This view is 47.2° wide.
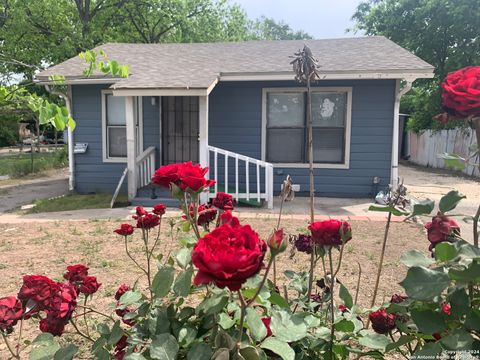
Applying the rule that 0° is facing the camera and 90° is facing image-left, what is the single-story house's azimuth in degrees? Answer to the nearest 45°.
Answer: approximately 0°

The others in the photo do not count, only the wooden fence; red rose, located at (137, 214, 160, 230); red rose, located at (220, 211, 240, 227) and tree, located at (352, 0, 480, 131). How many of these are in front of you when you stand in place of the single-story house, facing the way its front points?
2

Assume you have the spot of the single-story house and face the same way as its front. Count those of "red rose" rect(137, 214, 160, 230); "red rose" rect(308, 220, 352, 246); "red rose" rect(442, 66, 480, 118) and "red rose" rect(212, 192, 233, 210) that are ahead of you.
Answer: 4

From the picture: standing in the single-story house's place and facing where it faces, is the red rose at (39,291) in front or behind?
in front

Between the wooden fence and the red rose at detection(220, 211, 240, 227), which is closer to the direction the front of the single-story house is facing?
the red rose

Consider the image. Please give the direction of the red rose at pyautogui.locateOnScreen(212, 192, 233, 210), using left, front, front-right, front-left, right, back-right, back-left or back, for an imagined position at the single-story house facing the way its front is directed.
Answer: front

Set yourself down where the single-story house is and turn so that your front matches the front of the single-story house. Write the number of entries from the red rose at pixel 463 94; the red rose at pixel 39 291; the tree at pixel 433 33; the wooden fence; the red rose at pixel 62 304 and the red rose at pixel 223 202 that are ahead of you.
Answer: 4

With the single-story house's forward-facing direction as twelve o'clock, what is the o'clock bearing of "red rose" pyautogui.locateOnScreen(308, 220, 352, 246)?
The red rose is roughly at 12 o'clock from the single-story house.

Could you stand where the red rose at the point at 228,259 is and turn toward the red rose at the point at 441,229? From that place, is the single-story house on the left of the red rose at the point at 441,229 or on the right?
left

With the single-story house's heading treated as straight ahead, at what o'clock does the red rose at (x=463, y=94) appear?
The red rose is roughly at 12 o'clock from the single-story house.

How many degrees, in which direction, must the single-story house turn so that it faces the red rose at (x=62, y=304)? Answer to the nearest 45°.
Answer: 0° — it already faces it

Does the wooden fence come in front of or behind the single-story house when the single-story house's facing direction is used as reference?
behind

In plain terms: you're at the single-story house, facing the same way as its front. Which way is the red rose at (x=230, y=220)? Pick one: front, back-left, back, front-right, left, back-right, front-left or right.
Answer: front

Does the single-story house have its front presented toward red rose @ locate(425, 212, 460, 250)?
yes

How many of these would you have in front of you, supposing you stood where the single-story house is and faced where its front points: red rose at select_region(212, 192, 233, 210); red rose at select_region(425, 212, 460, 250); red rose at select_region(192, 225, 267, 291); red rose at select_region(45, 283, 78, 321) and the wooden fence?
4
